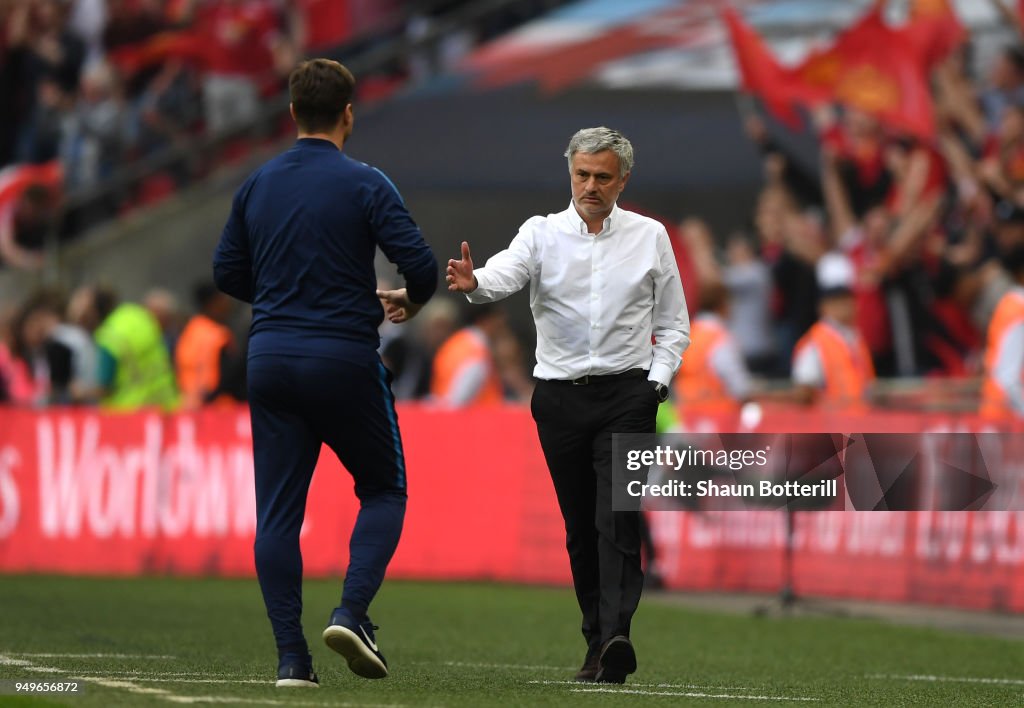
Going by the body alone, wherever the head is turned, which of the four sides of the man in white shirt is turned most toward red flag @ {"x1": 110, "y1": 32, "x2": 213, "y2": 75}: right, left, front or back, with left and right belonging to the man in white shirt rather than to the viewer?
back

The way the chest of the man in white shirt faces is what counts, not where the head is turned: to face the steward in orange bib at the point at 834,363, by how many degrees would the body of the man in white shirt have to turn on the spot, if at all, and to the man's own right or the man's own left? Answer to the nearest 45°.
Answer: approximately 180°

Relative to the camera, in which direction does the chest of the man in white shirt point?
toward the camera

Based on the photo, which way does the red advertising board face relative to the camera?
toward the camera

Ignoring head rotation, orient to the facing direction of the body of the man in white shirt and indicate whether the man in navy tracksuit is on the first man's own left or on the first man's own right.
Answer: on the first man's own right

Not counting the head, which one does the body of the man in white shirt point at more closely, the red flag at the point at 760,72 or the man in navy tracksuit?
the man in navy tracksuit

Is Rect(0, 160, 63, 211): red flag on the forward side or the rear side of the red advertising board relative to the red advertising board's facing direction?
on the rear side

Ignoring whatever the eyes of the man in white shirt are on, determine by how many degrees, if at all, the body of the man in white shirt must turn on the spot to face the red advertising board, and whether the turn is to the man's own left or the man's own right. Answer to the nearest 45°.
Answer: approximately 180°

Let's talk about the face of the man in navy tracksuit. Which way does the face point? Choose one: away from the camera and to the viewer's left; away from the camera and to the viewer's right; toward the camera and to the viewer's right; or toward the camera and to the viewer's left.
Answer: away from the camera and to the viewer's right

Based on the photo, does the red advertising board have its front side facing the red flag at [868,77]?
no

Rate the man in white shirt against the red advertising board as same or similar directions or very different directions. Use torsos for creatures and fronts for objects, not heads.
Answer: same or similar directions

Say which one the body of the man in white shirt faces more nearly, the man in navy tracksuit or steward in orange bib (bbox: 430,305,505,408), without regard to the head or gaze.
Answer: the man in navy tracksuit

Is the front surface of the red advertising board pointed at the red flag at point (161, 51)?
no

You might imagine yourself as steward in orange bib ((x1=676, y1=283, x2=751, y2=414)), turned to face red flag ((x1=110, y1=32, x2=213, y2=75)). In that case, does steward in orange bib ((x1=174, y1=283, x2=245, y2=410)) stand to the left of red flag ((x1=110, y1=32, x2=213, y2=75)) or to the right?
left

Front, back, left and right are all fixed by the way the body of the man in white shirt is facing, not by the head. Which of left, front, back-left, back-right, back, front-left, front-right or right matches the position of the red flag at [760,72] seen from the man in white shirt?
back

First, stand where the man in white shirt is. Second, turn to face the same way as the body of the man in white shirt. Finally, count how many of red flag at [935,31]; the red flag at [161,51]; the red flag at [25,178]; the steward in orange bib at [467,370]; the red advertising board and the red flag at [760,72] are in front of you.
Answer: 0

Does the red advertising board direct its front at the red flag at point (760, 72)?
no

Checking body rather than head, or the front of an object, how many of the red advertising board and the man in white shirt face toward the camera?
2
